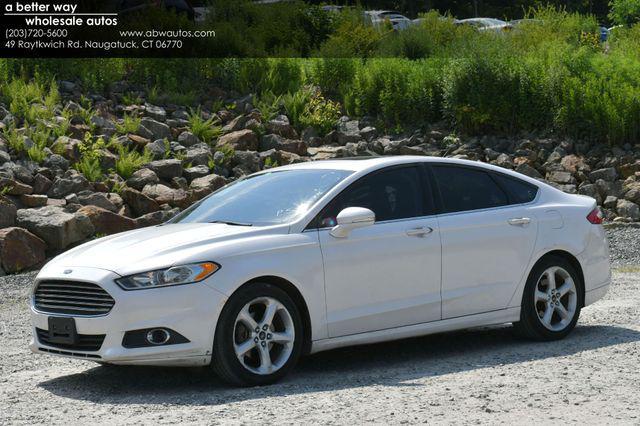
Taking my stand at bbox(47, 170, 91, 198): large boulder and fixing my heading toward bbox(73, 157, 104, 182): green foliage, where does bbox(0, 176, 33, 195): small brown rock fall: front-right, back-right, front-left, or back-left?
back-left

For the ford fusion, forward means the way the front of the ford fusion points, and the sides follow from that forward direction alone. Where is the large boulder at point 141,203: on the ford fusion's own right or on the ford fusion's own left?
on the ford fusion's own right

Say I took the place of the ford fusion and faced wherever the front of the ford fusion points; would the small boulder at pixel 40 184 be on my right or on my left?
on my right

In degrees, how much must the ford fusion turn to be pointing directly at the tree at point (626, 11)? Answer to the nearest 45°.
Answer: approximately 135° to its right

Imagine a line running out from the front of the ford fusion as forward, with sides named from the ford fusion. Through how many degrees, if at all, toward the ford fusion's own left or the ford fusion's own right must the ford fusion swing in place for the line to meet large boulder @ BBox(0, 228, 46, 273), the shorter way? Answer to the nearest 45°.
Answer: approximately 90° to the ford fusion's own right

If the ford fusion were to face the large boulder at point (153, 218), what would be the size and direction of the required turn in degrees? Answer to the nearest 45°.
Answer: approximately 135° to its right

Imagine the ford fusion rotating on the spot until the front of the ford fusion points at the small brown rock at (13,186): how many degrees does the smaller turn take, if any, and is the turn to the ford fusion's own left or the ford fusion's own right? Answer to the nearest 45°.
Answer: approximately 90° to the ford fusion's own right

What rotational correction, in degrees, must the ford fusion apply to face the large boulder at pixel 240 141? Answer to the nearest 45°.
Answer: approximately 135° to its right

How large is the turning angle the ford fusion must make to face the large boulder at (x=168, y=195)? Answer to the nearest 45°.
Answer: approximately 135° to its right

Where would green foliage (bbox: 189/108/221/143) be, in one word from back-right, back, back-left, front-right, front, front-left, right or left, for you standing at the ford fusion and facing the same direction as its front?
back-right

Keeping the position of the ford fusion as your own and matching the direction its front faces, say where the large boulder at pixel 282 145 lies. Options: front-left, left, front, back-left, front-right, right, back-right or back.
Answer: back-right

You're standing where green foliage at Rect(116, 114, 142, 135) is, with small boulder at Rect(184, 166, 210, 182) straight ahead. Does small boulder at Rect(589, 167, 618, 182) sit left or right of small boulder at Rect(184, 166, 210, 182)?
left

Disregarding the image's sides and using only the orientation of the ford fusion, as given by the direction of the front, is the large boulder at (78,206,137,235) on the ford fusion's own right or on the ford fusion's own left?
on the ford fusion's own right

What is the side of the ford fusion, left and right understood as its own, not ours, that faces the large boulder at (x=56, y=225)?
right
